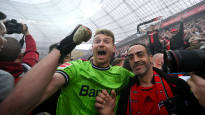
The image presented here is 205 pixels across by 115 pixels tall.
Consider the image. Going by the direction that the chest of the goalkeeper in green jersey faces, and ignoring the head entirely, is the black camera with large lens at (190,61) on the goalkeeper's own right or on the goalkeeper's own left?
on the goalkeeper's own left

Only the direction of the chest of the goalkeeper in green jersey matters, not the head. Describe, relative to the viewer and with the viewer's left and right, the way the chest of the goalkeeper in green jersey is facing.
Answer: facing the viewer

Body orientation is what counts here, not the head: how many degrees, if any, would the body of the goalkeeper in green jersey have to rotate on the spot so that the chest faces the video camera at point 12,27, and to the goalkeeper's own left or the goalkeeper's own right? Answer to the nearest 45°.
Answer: approximately 135° to the goalkeeper's own right

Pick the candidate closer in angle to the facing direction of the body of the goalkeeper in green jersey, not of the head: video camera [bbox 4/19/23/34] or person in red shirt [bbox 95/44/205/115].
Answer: the person in red shirt

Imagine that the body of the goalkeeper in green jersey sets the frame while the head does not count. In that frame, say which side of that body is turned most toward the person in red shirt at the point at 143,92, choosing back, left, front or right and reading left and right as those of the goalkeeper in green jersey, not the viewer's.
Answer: left

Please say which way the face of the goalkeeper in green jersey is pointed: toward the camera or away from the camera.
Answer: toward the camera
